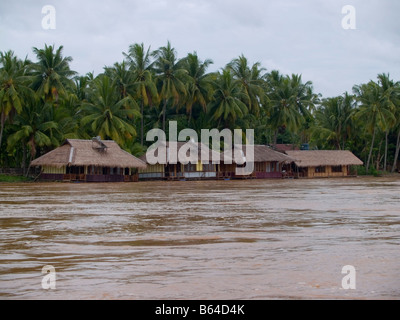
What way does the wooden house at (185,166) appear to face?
toward the camera

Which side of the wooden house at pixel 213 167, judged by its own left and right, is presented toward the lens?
front

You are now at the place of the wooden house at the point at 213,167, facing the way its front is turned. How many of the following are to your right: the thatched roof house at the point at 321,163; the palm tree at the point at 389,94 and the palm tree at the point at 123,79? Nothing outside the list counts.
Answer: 1

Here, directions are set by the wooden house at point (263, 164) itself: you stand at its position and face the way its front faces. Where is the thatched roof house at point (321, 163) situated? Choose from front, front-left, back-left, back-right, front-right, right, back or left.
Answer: back-left

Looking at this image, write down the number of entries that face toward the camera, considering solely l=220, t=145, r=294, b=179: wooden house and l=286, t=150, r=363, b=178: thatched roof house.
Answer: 2

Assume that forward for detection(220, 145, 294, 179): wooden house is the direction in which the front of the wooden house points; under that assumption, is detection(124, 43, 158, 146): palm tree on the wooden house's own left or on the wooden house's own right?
on the wooden house's own right

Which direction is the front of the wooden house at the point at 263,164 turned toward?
toward the camera

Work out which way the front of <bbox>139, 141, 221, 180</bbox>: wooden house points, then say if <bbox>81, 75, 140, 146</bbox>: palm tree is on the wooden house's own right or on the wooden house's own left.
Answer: on the wooden house's own right
